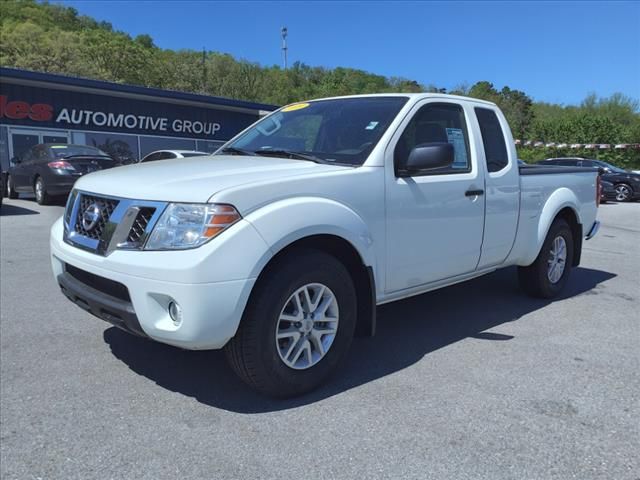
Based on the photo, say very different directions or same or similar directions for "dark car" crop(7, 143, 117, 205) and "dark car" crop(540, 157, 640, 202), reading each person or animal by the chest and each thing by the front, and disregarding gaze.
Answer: very different directions

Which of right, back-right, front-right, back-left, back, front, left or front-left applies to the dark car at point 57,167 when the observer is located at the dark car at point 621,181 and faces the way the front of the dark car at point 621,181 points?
back-right

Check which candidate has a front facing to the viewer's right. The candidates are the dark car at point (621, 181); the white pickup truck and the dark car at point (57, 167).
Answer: the dark car at point (621, 181)

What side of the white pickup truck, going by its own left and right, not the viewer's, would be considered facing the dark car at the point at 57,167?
right

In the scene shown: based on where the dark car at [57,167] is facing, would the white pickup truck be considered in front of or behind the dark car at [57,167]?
behind

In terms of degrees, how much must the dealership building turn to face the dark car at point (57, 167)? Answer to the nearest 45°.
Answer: approximately 45° to its right

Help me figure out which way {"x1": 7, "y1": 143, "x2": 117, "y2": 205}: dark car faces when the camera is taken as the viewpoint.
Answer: facing away from the viewer and to the left of the viewer

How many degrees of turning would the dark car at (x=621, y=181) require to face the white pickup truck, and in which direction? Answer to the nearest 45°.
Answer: approximately 90° to its right

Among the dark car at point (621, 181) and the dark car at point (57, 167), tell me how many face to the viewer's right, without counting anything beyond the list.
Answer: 1

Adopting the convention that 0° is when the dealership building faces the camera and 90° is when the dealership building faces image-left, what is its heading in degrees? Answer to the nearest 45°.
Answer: approximately 315°

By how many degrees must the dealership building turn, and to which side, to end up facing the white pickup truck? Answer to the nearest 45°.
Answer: approximately 45° to its right

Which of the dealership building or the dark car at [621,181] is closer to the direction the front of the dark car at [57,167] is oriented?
the dealership building

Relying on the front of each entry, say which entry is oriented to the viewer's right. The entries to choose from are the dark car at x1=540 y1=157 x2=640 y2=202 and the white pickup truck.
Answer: the dark car

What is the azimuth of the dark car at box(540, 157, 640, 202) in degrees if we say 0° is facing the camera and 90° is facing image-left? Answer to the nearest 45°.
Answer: approximately 270°
